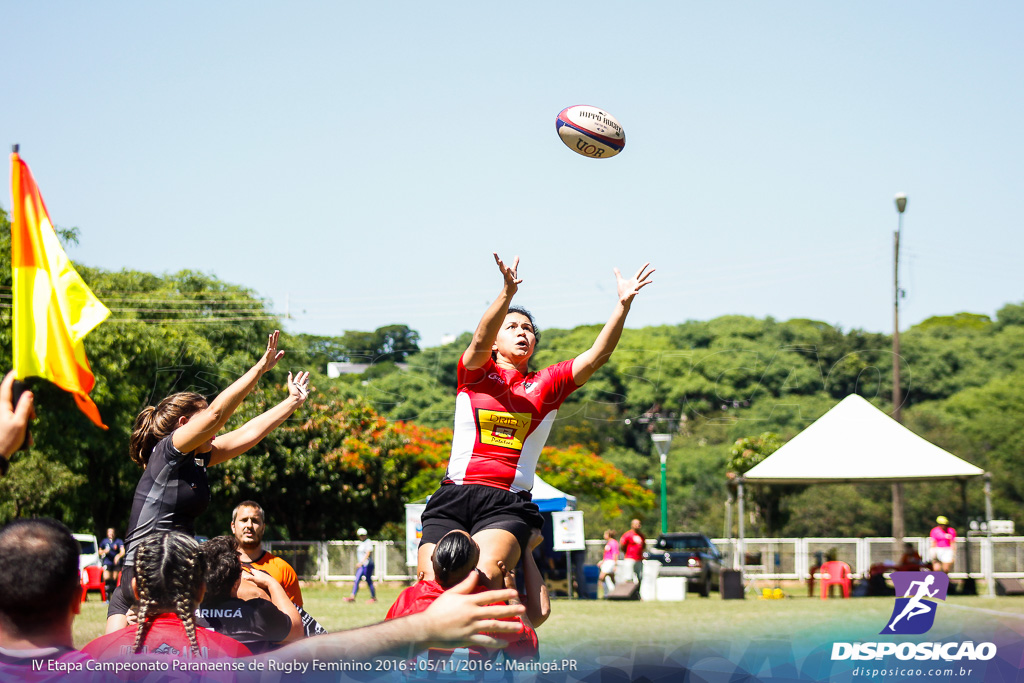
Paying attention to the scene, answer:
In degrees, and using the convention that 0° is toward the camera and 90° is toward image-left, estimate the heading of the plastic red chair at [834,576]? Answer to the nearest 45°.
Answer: approximately 0°

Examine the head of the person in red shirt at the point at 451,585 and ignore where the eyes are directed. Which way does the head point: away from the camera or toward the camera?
away from the camera

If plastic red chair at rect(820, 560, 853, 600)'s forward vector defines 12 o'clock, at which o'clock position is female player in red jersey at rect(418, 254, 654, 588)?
The female player in red jersey is roughly at 12 o'clock from the plastic red chair.

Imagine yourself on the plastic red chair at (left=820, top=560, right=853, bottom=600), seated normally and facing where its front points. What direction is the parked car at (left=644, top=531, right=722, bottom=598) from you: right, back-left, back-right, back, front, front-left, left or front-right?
back-right

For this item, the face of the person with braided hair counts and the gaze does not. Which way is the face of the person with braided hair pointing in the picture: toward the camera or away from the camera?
away from the camera

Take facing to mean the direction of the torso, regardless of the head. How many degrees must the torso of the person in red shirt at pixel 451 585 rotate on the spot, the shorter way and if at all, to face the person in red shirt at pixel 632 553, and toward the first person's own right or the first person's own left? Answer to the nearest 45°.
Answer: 0° — they already face them

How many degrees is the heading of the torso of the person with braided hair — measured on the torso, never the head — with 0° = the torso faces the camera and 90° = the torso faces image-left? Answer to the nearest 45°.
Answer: approximately 180°

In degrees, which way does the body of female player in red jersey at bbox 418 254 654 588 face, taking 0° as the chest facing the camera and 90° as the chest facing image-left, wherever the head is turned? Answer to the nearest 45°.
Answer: approximately 0°

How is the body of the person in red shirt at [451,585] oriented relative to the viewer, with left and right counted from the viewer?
facing away from the viewer

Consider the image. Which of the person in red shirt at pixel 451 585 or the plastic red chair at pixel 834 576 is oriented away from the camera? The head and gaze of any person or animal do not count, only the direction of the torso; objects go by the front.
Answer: the person in red shirt
